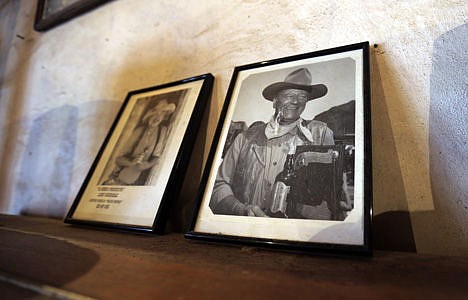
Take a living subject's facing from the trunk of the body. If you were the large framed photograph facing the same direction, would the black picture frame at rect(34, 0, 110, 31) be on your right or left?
on your right

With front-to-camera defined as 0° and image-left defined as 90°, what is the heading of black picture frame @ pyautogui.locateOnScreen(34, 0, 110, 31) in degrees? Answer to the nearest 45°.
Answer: approximately 45°

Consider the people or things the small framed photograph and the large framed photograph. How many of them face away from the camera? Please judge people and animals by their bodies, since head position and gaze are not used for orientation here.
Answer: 0

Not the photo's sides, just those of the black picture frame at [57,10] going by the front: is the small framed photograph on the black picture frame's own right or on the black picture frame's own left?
on the black picture frame's own left

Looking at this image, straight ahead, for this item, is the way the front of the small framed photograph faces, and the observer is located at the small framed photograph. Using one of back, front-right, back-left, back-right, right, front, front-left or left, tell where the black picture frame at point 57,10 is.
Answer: right

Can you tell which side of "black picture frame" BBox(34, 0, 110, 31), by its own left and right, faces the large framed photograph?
left

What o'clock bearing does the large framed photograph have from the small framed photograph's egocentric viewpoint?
The large framed photograph is roughly at 9 o'clock from the small framed photograph.
